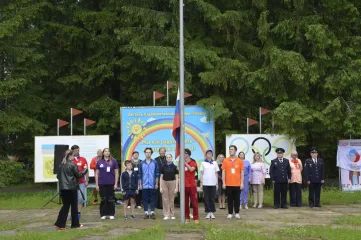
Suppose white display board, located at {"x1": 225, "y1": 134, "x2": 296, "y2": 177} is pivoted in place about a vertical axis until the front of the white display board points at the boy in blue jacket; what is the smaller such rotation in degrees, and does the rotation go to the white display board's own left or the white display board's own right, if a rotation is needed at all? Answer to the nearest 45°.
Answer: approximately 45° to the white display board's own right

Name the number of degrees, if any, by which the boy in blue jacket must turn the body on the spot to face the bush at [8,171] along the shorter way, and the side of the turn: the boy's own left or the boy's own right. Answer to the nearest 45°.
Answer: approximately 135° to the boy's own right

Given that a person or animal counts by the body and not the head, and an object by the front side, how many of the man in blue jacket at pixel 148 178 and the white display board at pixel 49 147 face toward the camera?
2

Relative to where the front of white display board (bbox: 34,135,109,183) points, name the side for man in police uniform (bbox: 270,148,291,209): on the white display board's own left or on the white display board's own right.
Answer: on the white display board's own left

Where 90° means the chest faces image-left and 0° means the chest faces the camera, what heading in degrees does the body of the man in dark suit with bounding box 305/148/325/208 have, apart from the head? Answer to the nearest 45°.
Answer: approximately 0°
